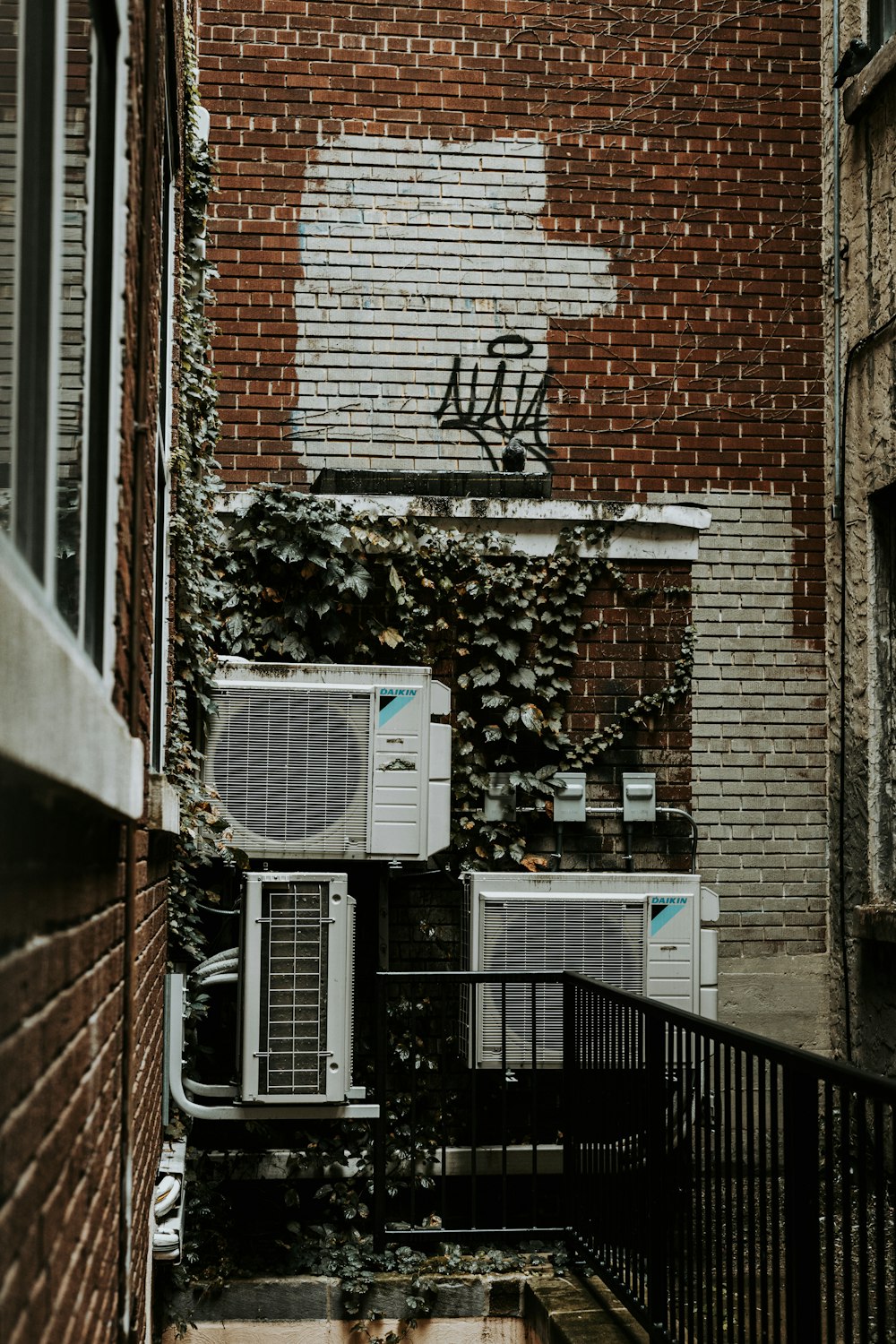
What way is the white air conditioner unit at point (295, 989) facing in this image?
to the viewer's right

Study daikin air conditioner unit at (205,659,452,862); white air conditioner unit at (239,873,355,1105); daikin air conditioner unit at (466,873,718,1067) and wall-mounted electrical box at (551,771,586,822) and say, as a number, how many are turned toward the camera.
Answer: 3

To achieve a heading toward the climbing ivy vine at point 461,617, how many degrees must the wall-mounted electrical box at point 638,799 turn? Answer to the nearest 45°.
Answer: approximately 90° to its right

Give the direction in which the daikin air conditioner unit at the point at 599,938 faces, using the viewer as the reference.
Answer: facing the viewer
